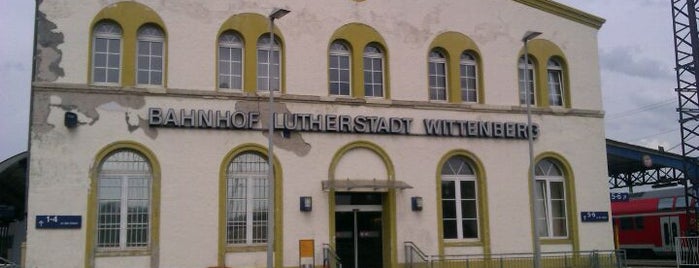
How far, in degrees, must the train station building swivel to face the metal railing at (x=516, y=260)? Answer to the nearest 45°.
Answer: approximately 90° to its left

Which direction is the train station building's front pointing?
toward the camera

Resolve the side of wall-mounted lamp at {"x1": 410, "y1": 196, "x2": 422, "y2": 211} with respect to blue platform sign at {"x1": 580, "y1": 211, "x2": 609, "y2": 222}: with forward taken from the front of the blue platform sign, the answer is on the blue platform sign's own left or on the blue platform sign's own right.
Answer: on the blue platform sign's own right

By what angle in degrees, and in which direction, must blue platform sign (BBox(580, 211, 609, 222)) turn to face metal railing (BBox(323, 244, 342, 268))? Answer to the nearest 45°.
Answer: approximately 45° to its right

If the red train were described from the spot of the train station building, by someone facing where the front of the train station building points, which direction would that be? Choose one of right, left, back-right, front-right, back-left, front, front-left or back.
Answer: back-left

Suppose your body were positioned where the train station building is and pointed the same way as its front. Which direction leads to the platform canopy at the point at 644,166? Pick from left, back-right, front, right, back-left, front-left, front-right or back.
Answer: back-left

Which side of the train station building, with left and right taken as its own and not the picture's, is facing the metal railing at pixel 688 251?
left

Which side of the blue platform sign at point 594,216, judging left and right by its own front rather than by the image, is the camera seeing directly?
front

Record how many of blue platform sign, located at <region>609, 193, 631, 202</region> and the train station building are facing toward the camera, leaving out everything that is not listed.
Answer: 2

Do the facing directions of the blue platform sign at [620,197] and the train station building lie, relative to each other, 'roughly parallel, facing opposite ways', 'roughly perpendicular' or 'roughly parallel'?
roughly parallel

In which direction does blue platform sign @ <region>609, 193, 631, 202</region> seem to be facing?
toward the camera

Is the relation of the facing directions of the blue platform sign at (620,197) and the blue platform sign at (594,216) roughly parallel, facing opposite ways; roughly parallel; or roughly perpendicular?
roughly parallel

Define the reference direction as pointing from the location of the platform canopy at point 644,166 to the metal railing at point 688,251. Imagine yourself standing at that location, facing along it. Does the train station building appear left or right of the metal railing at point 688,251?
right
